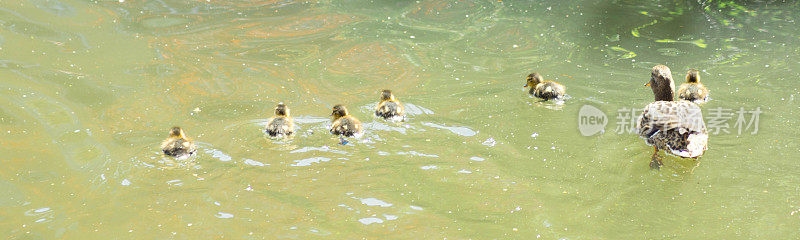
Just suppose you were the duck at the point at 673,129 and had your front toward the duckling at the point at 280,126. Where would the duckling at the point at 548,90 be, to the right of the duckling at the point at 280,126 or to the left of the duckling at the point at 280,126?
right

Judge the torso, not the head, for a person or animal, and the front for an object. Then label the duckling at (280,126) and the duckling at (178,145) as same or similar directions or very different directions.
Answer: same or similar directions

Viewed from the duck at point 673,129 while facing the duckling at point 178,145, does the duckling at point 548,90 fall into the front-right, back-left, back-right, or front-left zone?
front-right

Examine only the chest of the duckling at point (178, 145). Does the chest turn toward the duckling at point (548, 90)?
no
